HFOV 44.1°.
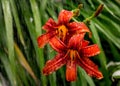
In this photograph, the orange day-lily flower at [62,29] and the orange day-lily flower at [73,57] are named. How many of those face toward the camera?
2

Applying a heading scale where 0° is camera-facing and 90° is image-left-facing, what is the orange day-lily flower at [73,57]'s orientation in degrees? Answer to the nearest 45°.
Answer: approximately 0°

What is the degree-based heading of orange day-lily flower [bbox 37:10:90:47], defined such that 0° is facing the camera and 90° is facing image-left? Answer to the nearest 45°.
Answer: approximately 0°
